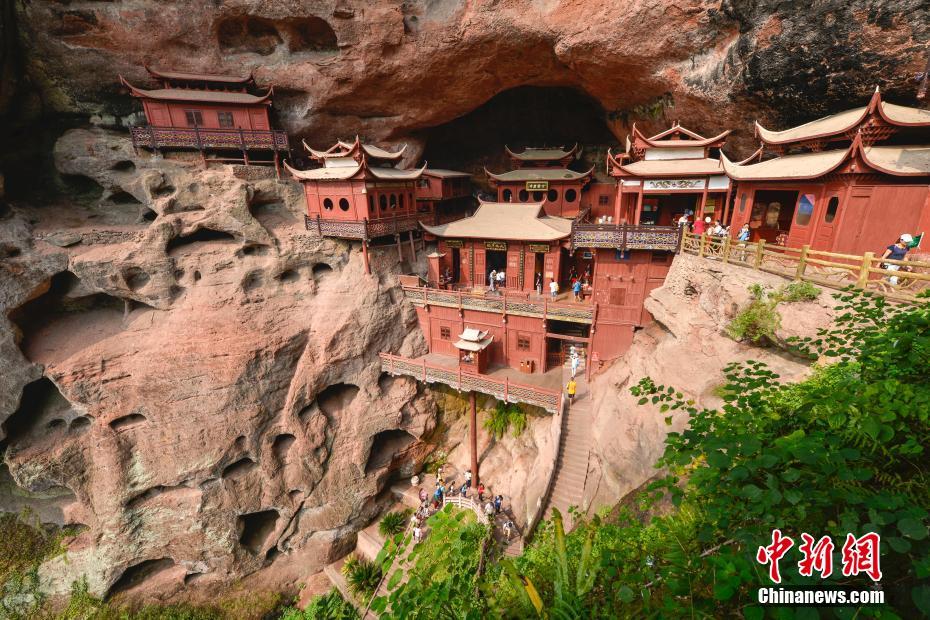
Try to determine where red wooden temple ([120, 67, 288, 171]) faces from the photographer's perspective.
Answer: facing the viewer

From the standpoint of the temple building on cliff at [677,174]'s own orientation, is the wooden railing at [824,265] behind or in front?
in front

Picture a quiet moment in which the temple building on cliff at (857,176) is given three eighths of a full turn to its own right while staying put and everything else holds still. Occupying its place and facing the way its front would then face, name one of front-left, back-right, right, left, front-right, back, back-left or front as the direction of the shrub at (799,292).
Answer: back

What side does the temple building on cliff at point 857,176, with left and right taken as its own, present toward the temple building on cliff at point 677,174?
right

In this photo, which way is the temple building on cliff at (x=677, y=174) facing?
toward the camera

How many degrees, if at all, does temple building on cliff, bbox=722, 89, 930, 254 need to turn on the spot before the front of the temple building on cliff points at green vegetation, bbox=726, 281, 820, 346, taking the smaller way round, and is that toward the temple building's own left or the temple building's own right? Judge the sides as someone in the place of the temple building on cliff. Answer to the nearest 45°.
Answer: approximately 45° to the temple building's own left

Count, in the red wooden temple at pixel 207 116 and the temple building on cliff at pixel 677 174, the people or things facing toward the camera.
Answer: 2

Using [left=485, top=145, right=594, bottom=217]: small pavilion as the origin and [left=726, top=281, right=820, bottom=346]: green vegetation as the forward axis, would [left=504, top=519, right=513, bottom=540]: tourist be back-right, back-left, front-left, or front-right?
front-right

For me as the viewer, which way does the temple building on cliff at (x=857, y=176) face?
facing the viewer and to the left of the viewer

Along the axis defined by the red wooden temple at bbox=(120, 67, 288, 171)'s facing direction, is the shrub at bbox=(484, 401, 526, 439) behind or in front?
in front

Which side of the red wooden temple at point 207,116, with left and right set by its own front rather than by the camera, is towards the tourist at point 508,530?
front

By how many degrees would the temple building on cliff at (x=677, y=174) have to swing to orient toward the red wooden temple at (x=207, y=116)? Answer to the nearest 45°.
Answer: approximately 90° to its right
